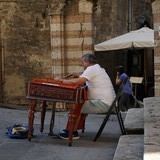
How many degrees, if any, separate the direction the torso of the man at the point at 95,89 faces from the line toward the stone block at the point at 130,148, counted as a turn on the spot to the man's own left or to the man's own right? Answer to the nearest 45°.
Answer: approximately 90° to the man's own left

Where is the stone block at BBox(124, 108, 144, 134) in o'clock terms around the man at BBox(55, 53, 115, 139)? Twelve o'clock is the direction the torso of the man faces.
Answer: The stone block is roughly at 7 o'clock from the man.

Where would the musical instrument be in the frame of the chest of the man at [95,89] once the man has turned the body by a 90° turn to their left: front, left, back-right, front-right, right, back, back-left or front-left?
front-right

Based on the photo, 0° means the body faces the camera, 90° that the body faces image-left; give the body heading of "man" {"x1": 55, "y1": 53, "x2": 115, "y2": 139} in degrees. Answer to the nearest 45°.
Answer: approximately 90°
